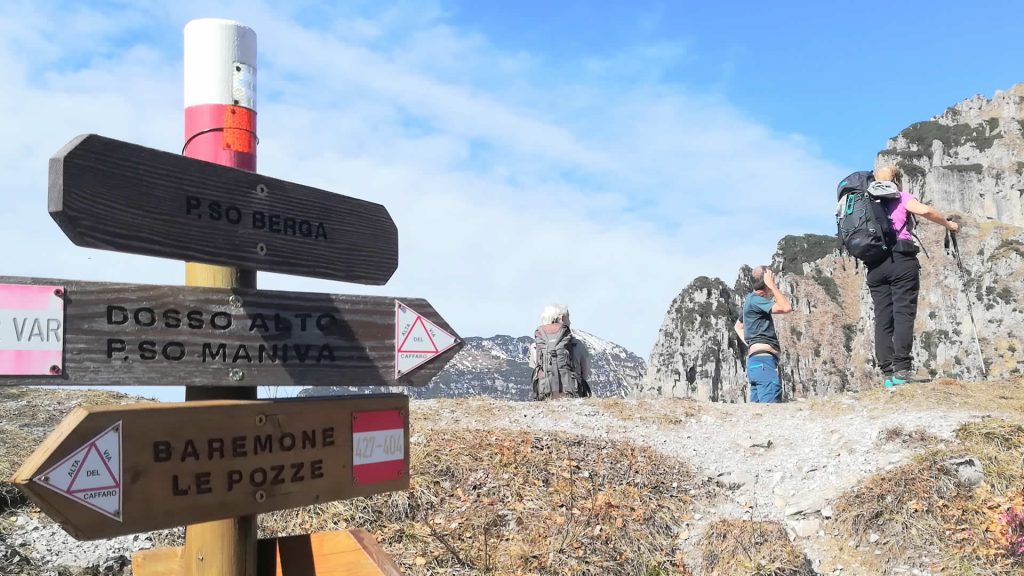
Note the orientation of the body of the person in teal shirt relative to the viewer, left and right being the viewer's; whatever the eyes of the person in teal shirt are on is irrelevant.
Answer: facing away from the viewer and to the right of the viewer

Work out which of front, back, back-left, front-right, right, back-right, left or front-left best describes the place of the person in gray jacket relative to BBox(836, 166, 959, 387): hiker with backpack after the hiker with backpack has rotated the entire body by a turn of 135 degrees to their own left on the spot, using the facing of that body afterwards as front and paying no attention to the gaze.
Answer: front

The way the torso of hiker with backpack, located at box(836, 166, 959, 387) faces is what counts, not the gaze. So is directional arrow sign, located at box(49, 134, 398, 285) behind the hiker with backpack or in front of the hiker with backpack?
behind

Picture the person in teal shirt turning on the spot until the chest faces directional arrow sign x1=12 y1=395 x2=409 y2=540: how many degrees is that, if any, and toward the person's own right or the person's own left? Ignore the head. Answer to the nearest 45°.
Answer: approximately 135° to the person's own right

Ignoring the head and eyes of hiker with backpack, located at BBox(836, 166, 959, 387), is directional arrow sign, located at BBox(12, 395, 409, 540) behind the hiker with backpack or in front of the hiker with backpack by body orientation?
behind

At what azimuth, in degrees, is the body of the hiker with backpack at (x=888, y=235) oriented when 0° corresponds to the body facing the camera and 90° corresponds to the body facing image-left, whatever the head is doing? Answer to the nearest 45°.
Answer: approximately 225°

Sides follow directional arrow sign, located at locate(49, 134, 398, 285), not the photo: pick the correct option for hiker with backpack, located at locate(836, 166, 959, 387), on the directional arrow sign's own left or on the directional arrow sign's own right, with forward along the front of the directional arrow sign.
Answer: on the directional arrow sign's own left
